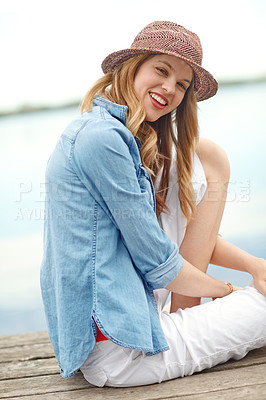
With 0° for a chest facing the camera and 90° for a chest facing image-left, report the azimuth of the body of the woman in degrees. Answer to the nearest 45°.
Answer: approximately 270°
